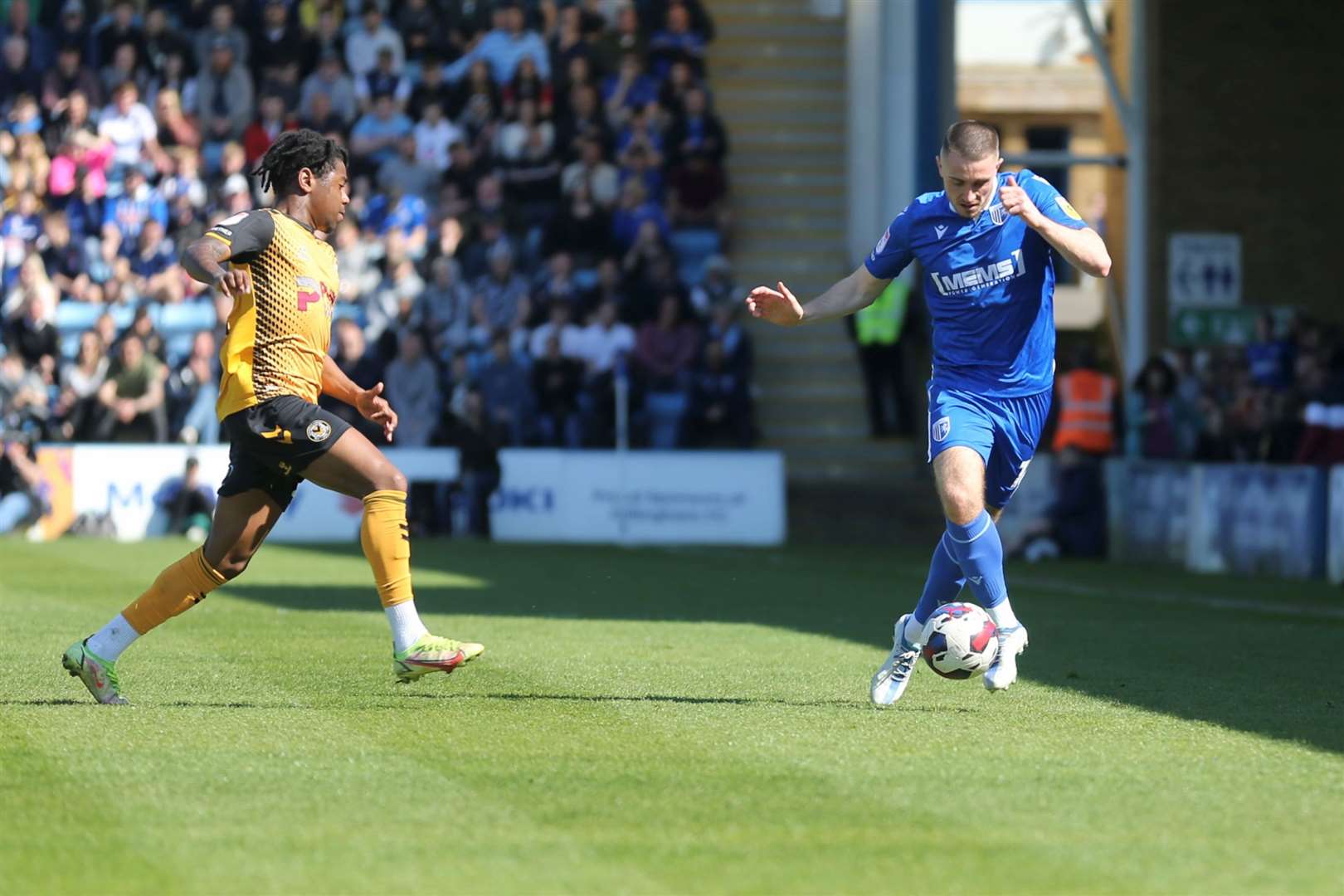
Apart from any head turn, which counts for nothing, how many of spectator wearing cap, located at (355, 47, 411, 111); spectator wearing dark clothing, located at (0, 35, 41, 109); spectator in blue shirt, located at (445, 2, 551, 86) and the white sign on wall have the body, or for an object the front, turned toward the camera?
4

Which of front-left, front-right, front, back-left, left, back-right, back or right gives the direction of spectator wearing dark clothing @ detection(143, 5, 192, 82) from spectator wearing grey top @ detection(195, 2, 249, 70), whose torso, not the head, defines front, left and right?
right

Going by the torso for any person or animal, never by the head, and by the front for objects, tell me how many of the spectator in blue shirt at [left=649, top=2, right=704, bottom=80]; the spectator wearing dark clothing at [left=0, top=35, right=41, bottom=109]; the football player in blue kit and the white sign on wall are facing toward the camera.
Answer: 4

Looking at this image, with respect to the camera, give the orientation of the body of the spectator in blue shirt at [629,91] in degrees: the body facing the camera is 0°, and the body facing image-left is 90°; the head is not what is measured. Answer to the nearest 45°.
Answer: approximately 0°

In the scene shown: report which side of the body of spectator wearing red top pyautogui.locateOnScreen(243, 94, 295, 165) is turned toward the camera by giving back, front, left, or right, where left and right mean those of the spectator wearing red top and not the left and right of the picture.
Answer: front

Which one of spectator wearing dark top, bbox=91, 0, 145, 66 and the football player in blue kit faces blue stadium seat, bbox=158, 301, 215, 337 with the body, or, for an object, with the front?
the spectator wearing dark top

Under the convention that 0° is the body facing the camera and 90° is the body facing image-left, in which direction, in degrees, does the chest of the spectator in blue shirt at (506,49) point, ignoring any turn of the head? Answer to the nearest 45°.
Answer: approximately 0°

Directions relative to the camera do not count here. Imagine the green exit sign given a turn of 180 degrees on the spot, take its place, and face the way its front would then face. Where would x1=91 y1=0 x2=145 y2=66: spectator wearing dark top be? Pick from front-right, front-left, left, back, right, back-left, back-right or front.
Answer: left

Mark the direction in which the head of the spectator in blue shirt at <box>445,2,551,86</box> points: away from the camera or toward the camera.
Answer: toward the camera

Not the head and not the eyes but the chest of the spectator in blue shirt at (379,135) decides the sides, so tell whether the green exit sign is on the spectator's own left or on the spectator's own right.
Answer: on the spectator's own left

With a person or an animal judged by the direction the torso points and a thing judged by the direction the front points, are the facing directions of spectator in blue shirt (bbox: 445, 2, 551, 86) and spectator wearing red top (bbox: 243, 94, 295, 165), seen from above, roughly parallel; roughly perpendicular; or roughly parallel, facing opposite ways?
roughly parallel

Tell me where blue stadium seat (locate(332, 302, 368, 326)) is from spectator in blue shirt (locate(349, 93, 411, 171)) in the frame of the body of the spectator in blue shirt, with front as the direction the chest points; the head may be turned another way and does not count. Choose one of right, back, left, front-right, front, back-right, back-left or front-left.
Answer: front

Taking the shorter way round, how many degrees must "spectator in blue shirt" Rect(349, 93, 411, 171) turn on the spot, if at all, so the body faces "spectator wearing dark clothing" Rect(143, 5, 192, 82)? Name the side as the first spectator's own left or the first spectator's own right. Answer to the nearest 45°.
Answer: approximately 135° to the first spectator's own right

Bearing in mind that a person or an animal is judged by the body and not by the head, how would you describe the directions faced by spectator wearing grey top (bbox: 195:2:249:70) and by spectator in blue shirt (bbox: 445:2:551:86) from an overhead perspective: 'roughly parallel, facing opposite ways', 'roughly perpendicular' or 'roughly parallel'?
roughly parallel

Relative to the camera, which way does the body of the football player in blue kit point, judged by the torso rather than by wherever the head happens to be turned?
toward the camera

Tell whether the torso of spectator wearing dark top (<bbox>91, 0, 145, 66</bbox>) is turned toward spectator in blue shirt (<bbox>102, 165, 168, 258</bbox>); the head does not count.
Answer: yes
